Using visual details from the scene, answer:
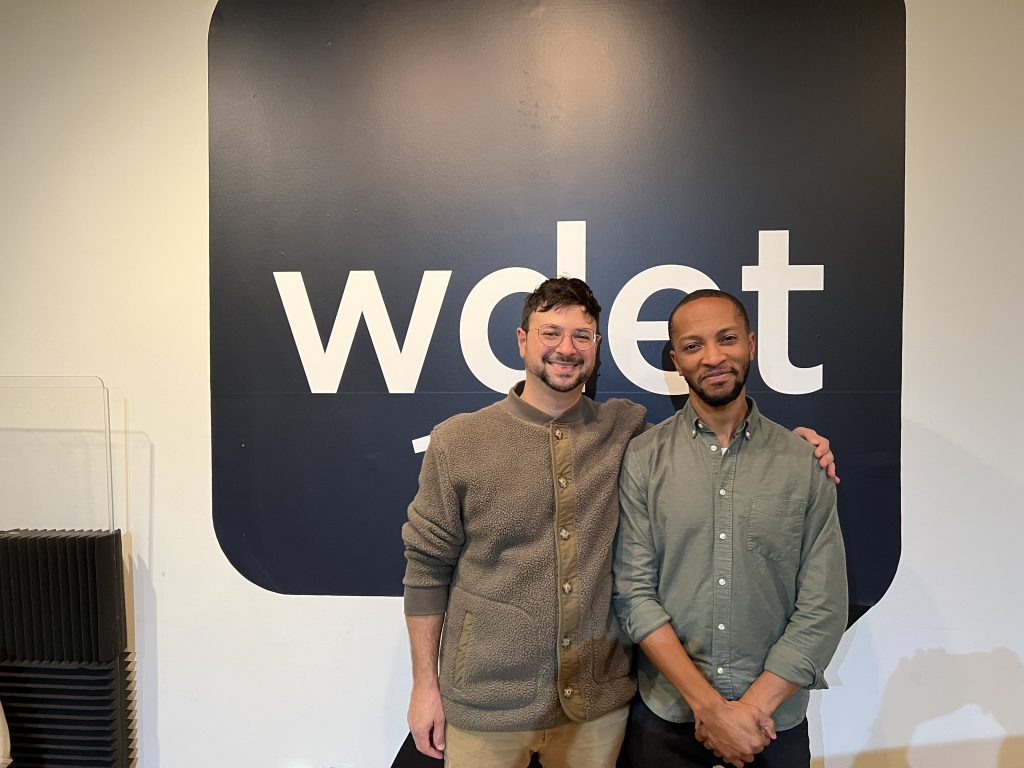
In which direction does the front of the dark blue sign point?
toward the camera

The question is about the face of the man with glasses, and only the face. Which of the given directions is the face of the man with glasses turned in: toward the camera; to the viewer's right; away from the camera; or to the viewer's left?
toward the camera

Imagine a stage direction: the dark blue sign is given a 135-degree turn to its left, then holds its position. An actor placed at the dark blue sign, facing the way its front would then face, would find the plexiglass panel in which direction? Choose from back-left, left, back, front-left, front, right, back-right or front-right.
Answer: back-left

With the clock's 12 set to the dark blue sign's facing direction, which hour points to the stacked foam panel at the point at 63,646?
The stacked foam panel is roughly at 3 o'clock from the dark blue sign.
